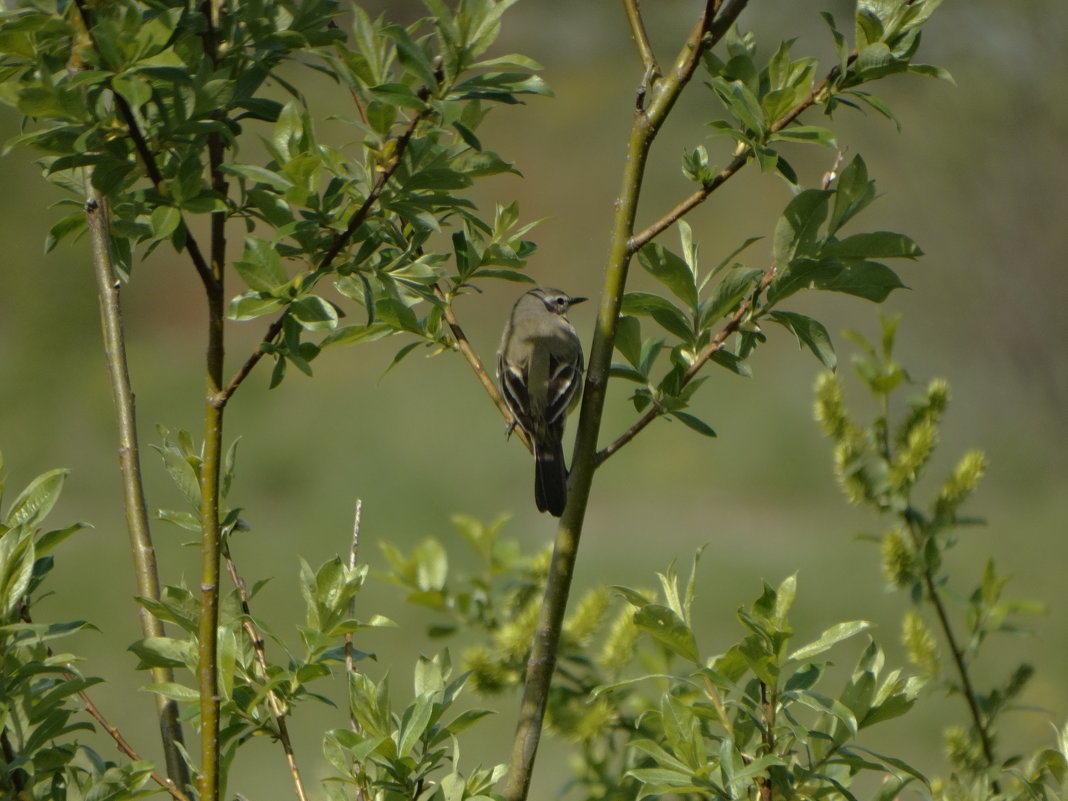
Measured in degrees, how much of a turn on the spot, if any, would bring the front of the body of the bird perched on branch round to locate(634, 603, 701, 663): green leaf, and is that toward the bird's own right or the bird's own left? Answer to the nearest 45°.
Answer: approximately 180°

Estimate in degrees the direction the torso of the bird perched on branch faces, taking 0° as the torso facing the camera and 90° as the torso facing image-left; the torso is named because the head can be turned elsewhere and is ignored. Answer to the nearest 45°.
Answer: approximately 180°

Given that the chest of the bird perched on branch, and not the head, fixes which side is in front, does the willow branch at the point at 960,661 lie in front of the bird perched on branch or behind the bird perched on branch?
behind
